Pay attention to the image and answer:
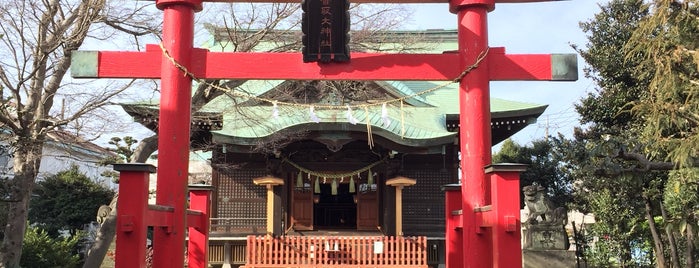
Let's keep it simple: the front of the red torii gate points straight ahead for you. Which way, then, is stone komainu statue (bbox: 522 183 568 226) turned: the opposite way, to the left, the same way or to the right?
to the right

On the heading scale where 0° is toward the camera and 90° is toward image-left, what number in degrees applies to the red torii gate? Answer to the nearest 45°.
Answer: approximately 0°

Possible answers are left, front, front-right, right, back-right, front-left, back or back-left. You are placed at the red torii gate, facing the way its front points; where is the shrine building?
back

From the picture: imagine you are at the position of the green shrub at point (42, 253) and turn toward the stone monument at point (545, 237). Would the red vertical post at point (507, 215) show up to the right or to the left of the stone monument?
right

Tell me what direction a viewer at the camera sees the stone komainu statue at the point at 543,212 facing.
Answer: facing to the left of the viewer

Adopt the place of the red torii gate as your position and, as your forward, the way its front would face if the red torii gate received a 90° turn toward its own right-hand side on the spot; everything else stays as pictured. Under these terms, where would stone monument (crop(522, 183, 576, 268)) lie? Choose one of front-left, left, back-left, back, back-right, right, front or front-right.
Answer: back-right

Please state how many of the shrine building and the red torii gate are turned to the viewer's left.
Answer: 0
